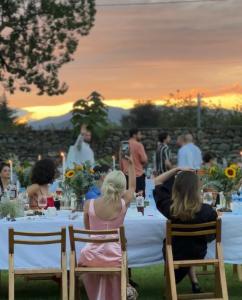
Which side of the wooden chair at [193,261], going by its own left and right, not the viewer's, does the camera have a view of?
back

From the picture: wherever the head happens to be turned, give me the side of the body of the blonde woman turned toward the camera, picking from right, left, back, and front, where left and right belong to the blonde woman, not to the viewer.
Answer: back

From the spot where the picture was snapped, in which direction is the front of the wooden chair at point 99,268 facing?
facing away from the viewer

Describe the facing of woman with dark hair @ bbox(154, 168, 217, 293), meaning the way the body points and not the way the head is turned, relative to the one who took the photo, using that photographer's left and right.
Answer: facing away from the viewer

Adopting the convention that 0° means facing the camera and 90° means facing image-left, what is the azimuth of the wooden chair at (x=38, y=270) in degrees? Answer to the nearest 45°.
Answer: approximately 180°

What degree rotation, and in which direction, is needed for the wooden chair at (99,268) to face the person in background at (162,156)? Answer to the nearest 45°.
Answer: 0° — it already faces them

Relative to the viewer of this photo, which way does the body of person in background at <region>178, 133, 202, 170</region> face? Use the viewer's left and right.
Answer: facing away from the viewer
